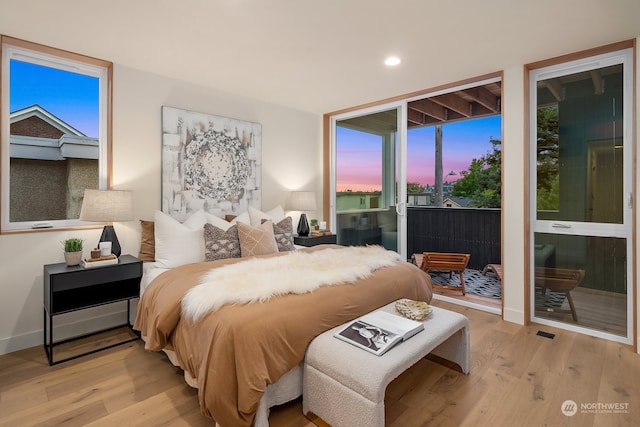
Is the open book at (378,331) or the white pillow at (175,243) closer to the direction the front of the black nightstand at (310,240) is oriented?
the open book

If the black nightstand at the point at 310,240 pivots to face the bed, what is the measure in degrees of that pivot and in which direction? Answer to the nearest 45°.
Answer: approximately 45° to its right

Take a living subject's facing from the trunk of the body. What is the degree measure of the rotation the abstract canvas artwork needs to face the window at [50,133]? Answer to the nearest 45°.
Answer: approximately 135° to its right

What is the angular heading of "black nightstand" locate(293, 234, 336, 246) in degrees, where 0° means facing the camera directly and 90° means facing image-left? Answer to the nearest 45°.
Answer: approximately 315°

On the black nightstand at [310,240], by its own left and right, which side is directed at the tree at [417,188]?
left

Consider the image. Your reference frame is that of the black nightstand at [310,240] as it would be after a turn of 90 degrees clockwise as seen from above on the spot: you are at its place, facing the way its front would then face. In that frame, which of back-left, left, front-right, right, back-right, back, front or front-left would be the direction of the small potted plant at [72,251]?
front

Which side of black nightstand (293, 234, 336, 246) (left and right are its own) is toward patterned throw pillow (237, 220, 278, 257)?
right

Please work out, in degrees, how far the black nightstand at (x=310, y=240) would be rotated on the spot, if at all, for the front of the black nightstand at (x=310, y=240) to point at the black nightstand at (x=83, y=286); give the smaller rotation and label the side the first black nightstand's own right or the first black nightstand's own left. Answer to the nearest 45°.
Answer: approximately 90° to the first black nightstand's own right

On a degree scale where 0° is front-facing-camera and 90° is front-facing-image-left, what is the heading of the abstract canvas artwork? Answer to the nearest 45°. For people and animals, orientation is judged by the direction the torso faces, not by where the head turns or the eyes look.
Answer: approximately 315°

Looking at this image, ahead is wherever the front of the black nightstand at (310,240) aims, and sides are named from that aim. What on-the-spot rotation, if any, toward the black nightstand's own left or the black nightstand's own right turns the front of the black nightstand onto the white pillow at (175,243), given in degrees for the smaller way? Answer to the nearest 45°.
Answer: approximately 90° to the black nightstand's own right

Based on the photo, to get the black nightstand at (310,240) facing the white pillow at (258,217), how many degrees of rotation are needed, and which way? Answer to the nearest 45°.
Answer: approximately 90° to its right
